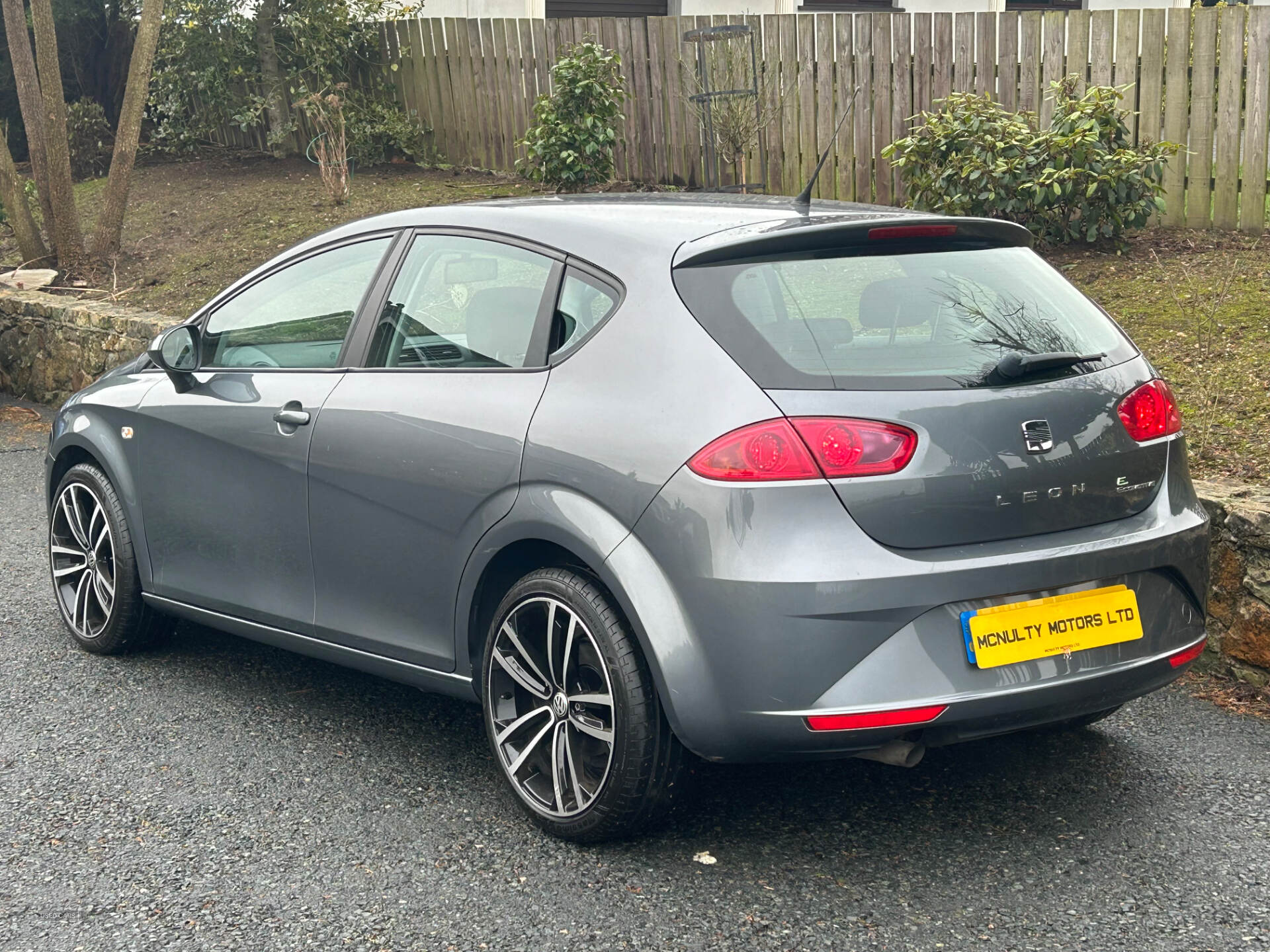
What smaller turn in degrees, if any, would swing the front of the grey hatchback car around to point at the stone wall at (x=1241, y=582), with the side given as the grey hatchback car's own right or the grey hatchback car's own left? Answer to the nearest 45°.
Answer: approximately 90° to the grey hatchback car's own right

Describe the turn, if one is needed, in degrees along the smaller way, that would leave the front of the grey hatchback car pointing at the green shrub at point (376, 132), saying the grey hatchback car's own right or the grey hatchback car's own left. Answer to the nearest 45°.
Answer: approximately 45° to the grey hatchback car's own right

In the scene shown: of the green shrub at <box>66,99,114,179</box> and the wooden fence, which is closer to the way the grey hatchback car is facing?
the green shrub

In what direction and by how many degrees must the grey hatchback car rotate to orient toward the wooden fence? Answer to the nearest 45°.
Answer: approximately 45° to its right

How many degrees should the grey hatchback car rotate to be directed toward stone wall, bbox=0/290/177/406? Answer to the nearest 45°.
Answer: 0° — it already faces it

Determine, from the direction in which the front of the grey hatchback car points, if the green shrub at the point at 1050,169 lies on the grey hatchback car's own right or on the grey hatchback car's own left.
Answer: on the grey hatchback car's own right

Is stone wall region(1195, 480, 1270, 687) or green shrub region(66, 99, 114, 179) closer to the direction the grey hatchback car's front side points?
the green shrub

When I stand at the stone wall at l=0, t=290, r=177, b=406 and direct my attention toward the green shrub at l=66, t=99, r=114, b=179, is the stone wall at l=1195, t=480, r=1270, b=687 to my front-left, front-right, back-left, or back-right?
back-right

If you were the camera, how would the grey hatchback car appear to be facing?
facing away from the viewer and to the left of the viewer
